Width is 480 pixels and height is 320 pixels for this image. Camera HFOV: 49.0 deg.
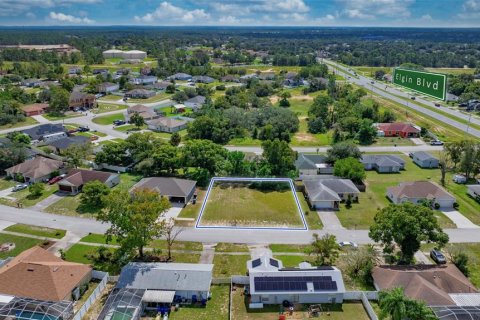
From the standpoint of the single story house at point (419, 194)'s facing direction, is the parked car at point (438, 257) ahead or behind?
ahead

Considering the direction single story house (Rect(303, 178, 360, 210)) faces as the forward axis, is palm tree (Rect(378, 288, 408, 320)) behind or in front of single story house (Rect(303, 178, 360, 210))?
in front

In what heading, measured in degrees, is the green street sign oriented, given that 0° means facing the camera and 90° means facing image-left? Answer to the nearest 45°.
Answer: approximately 45°

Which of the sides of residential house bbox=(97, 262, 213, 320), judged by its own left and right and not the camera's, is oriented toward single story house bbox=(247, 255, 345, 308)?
right

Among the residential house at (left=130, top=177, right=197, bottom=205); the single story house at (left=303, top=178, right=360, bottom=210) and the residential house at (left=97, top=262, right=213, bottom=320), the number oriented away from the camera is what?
1

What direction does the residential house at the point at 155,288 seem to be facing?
away from the camera

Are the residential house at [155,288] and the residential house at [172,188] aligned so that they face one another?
yes

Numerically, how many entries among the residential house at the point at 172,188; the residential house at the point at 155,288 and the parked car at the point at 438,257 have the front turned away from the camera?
1

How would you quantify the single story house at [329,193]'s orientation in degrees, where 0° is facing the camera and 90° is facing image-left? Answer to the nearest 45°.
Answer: approximately 0°

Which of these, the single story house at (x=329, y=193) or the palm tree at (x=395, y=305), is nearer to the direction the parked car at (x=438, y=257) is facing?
the palm tree
